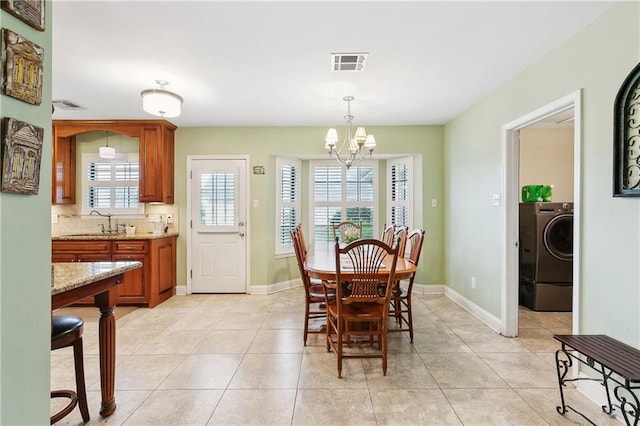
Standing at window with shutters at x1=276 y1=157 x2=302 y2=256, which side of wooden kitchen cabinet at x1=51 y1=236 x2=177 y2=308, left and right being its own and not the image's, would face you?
left

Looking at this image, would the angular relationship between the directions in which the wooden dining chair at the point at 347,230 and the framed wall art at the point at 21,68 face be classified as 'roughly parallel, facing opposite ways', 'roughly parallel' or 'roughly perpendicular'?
roughly perpendicular

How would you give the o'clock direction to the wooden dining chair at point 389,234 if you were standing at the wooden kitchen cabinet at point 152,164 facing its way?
The wooden dining chair is roughly at 10 o'clock from the wooden kitchen cabinet.

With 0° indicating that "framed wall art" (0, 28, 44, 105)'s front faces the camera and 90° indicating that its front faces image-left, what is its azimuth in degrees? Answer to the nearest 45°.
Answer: approximately 315°

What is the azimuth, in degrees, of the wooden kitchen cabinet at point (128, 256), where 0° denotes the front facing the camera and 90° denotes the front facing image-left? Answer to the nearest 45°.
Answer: approximately 0°

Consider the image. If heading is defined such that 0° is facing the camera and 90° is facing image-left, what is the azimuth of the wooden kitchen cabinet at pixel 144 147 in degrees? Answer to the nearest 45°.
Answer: approximately 0°
